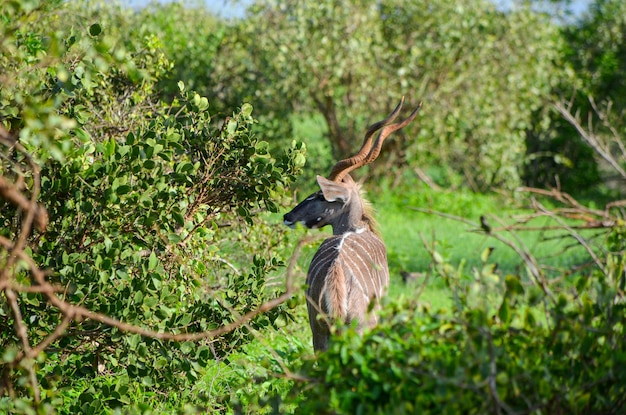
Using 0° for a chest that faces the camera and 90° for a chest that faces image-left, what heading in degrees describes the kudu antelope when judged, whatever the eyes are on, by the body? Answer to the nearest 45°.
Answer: approximately 180°

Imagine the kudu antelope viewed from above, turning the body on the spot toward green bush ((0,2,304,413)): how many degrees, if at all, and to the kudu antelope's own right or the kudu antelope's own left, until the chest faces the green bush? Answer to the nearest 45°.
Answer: approximately 135° to the kudu antelope's own left

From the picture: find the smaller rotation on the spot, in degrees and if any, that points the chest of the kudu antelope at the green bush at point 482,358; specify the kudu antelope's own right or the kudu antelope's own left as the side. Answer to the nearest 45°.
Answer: approximately 180°
